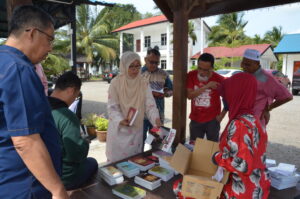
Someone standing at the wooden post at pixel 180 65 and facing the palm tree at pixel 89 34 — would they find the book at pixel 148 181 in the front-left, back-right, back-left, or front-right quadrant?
back-left

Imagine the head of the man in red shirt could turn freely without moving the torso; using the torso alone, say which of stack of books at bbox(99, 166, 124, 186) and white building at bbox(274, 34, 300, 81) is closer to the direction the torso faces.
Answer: the stack of books

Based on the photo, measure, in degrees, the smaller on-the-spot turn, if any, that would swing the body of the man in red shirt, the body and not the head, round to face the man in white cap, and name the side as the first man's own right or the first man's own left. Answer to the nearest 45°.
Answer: approximately 90° to the first man's own left

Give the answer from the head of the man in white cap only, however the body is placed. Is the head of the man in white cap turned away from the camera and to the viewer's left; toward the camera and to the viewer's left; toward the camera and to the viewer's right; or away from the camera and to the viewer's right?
toward the camera and to the viewer's left

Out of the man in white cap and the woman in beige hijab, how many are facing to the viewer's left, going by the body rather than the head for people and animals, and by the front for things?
1

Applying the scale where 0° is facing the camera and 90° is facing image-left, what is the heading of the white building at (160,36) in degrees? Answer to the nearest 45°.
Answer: approximately 45°

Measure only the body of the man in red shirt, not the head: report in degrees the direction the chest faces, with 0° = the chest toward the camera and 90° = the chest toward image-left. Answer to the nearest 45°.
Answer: approximately 0°

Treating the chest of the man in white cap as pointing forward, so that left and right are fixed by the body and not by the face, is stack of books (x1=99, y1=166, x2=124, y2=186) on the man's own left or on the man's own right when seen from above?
on the man's own left

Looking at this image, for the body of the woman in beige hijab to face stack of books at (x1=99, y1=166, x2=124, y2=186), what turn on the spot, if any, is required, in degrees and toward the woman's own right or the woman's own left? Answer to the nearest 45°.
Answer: approximately 45° to the woman's own right

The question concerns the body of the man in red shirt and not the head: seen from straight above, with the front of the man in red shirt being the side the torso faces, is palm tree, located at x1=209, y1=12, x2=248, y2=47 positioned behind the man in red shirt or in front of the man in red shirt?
behind

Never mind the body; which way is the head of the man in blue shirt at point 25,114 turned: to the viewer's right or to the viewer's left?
to the viewer's right

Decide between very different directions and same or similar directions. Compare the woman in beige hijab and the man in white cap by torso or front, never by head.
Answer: very different directions

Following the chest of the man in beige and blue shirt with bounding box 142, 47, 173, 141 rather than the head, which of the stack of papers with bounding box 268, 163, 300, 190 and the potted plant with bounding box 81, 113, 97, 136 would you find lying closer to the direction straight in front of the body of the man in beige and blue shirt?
the stack of papers

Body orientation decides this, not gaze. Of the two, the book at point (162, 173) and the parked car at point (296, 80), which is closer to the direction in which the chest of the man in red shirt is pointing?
the book
